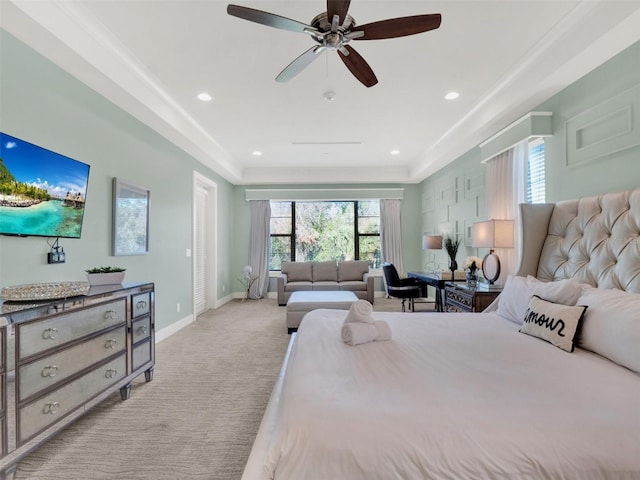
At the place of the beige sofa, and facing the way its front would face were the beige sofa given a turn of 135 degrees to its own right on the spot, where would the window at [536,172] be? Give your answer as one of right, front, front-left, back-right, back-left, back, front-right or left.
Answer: back

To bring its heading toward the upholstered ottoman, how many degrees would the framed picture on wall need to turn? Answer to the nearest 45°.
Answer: approximately 45° to its left

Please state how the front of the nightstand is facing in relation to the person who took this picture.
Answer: facing the viewer and to the left of the viewer

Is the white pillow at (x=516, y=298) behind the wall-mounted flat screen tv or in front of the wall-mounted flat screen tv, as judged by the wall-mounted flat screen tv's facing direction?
in front

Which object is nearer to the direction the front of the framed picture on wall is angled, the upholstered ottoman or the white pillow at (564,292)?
the white pillow

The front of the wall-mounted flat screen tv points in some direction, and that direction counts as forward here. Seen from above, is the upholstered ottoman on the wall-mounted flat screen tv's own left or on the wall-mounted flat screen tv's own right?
on the wall-mounted flat screen tv's own left

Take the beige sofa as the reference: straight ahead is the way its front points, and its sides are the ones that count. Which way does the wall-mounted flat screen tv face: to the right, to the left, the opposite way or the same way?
to the left

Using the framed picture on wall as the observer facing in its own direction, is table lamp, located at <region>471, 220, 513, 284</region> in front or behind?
in front

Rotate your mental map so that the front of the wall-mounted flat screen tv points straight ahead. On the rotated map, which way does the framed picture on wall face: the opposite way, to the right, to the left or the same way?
the same way

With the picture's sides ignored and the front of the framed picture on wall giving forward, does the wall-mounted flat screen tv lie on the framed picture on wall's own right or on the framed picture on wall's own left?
on the framed picture on wall's own right

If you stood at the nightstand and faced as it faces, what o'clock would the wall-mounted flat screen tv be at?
The wall-mounted flat screen tv is roughly at 12 o'clock from the nightstand.

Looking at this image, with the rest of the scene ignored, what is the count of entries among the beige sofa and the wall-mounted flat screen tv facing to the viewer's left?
0

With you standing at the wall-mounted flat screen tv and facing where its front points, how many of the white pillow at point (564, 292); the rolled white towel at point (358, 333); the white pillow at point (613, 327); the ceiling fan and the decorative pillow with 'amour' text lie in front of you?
5

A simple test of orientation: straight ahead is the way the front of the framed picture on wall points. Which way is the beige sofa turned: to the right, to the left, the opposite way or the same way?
to the right

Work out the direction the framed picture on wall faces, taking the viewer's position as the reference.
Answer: facing the viewer and to the right of the viewer

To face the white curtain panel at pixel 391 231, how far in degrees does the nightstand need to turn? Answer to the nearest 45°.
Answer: approximately 90° to its right

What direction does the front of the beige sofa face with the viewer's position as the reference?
facing the viewer

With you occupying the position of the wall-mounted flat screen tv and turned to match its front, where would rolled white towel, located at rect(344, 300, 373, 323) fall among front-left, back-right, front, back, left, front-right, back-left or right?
front

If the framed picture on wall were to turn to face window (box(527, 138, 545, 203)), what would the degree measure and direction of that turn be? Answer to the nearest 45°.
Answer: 0° — it already faces it

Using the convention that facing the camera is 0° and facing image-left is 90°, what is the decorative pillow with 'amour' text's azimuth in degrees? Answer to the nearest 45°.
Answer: approximately 45°

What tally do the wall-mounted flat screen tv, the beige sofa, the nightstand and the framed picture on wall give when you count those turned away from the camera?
0

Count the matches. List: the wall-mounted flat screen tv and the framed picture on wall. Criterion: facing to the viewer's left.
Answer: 0

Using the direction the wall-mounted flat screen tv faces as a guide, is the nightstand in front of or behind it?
in front

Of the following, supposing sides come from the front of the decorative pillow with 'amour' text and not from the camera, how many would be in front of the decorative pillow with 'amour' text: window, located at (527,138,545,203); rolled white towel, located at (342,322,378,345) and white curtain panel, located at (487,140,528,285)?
1
